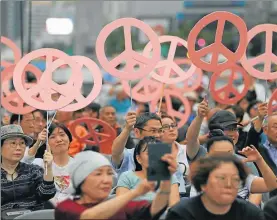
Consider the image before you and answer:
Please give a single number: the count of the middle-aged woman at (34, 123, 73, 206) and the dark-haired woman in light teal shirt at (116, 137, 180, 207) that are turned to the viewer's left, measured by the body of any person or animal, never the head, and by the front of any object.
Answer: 0

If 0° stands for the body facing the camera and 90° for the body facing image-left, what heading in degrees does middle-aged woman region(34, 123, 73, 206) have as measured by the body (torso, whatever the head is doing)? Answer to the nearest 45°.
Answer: approximately 0°

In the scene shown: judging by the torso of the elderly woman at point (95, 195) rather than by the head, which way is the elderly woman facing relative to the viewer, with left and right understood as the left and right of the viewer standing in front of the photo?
facing the viewer and to the right of the viewer

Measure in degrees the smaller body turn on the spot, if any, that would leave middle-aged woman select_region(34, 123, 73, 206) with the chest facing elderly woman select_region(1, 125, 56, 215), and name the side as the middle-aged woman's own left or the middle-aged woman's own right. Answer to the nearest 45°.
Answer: approximately 45° to the middle-aged woman's own right

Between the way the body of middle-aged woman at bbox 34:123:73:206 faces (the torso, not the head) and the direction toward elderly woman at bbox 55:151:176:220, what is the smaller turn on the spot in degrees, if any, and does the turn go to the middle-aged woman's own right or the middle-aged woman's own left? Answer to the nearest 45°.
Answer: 0° — they already face them
